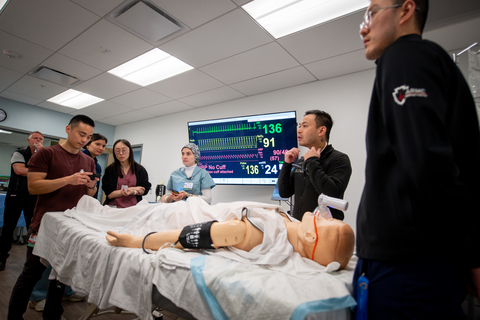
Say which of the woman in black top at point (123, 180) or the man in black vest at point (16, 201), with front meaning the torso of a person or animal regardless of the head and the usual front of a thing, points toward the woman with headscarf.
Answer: the man in black vest

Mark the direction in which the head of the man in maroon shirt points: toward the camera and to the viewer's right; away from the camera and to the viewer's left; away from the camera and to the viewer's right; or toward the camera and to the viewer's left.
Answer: toward the camera and to the viewer's right

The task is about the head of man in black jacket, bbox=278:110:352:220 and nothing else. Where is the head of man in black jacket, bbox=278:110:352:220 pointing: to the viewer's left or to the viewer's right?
to the viewer's left

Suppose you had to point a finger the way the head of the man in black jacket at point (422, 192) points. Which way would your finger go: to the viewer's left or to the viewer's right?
to the viewer's left

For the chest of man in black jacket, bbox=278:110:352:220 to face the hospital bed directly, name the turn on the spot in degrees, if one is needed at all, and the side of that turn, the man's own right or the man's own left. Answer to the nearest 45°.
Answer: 0° — they already face it

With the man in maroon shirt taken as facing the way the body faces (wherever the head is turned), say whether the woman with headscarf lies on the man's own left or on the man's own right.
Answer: on the man's own left

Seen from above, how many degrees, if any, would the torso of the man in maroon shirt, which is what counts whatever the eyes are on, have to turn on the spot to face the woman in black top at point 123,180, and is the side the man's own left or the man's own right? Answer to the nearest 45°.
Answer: approximately 90° to the man's own left

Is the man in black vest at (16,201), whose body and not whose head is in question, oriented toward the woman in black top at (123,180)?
yes

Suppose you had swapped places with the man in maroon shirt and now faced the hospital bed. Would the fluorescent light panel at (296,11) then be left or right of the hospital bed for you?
left

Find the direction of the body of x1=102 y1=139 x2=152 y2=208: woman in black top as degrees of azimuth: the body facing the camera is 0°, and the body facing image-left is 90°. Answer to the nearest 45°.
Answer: approximately 0°

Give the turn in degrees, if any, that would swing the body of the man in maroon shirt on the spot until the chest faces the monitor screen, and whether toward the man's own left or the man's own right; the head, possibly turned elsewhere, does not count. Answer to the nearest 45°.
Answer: approximately 45° to the man's own left
